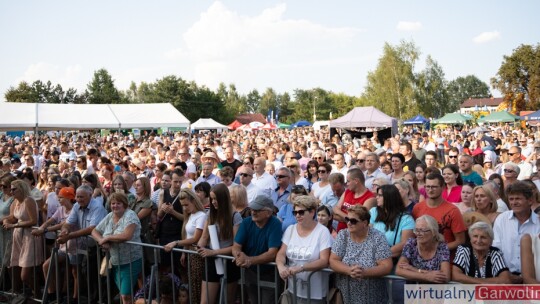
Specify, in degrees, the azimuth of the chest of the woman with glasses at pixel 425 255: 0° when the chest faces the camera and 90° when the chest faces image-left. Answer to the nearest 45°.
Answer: approximately 45°

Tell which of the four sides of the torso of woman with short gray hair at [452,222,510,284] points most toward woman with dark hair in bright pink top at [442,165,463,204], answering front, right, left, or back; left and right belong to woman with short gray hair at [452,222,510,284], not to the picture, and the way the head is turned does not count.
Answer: back

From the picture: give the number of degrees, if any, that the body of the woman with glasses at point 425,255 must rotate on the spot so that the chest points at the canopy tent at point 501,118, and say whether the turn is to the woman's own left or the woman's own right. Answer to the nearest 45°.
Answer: approximately 135° to the woman's own right

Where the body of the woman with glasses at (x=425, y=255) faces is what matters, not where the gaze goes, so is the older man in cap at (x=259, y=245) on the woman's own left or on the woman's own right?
on the woman's own right

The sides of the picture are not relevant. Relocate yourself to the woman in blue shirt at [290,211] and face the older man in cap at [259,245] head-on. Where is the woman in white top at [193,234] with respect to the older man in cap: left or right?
right

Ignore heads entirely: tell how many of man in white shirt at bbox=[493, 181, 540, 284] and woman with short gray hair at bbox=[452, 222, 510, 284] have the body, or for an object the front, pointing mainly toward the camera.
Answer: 2

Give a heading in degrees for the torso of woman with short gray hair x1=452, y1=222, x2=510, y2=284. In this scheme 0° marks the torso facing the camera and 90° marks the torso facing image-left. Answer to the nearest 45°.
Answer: approximately 0°

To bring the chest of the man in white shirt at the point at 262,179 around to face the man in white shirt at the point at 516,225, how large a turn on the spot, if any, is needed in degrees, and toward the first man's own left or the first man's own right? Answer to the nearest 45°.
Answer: approximately 90° to the first man's own left

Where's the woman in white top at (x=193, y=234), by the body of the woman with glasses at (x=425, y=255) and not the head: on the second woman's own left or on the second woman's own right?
on the second woman's own right

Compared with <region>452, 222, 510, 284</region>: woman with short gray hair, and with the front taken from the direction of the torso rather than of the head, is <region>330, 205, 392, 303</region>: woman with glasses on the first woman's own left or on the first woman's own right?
on the first woman's own right
